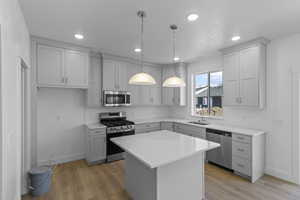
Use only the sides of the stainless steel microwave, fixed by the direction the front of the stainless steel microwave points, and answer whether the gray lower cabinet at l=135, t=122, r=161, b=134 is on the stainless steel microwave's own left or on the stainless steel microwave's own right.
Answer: on the stainless steel microwave's own left

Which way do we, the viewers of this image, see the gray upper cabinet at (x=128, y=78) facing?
facing the viewer and to the right of the viewer

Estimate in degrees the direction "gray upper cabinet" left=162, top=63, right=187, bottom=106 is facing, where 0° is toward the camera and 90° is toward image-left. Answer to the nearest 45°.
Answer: approximately 45°

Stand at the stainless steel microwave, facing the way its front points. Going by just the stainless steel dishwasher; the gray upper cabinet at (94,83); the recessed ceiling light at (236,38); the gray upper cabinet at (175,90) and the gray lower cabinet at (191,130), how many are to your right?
1

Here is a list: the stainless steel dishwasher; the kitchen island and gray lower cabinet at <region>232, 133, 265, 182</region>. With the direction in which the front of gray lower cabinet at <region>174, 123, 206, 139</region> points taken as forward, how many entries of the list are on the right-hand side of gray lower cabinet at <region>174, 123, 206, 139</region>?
0

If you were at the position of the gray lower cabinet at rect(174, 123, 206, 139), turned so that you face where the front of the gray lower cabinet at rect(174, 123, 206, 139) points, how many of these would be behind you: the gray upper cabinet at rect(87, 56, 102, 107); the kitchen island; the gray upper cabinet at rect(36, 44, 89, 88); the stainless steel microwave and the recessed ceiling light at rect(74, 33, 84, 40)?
0

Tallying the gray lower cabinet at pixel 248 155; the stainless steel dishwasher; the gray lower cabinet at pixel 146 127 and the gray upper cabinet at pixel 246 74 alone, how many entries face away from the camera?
0

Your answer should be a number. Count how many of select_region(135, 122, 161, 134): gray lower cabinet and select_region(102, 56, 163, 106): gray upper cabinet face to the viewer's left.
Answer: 0

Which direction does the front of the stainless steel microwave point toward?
toward the camera

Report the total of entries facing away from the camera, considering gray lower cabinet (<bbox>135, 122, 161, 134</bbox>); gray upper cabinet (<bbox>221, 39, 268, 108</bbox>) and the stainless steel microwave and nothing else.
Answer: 0

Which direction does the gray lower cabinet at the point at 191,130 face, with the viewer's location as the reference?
facing the viewer and to the left of the viewer
